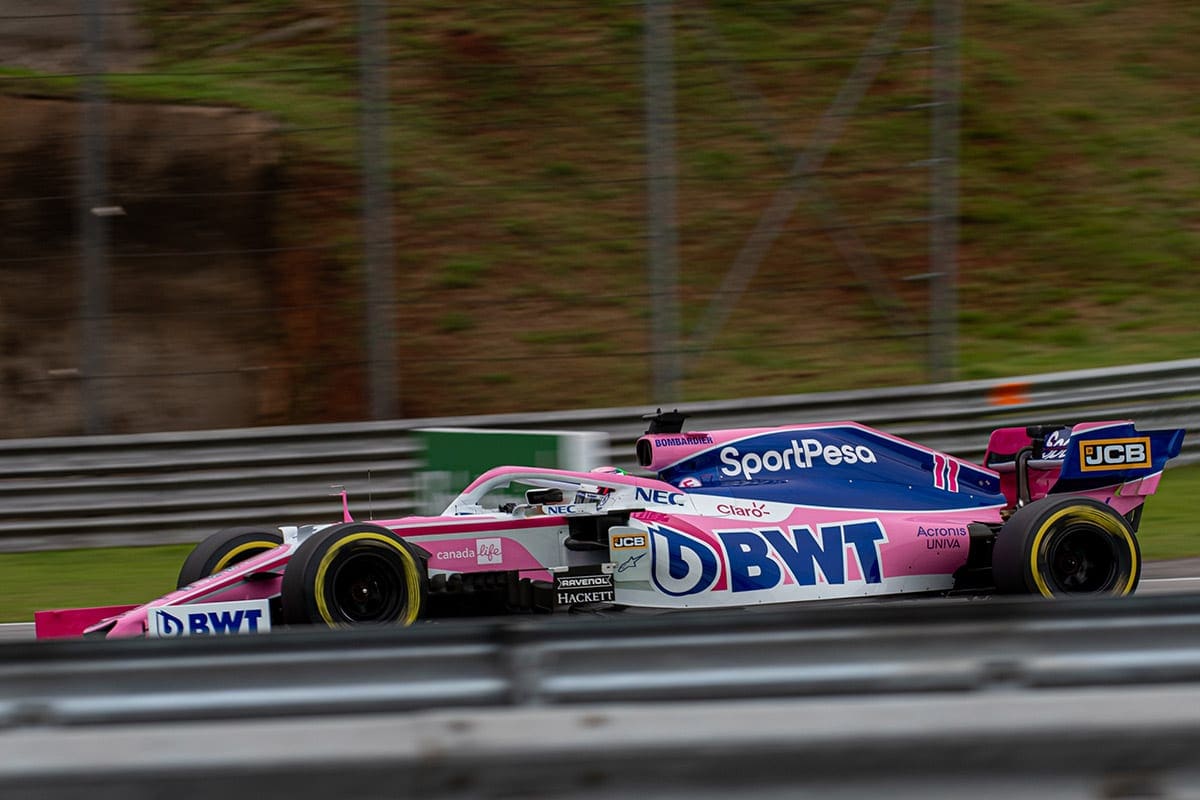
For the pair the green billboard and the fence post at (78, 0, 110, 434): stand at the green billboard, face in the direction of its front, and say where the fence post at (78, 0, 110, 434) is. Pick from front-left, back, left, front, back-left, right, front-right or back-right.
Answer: back-right

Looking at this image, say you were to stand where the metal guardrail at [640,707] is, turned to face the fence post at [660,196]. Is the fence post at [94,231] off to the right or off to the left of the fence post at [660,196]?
left

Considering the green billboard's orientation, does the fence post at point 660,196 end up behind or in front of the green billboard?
behind

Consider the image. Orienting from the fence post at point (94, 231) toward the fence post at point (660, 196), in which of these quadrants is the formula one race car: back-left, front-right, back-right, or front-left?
front-right

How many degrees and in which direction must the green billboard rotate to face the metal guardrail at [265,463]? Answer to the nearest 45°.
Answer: approximately 135° to its right

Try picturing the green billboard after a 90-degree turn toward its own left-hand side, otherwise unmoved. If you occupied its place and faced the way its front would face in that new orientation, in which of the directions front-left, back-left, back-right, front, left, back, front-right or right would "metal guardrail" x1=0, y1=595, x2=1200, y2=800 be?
right

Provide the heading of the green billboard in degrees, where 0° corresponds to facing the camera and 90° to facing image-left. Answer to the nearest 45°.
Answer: approximately 0°

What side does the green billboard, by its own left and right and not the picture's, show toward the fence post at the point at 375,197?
back

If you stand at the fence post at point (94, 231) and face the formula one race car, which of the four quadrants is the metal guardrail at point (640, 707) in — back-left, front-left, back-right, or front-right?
front-right
